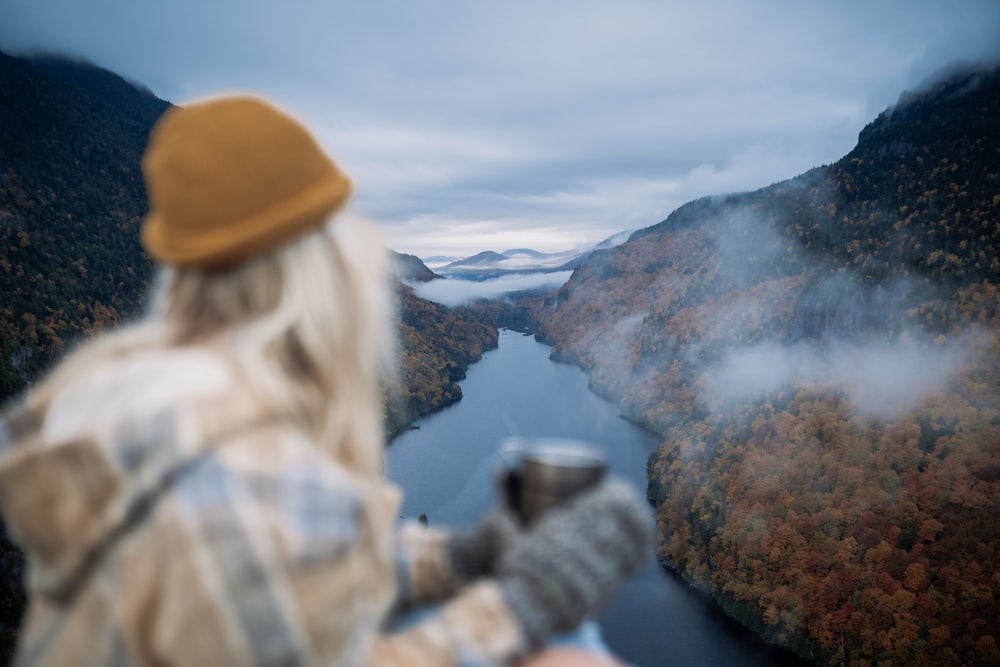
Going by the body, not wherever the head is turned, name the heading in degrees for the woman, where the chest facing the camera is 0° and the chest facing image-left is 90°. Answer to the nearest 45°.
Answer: approximately 225°
